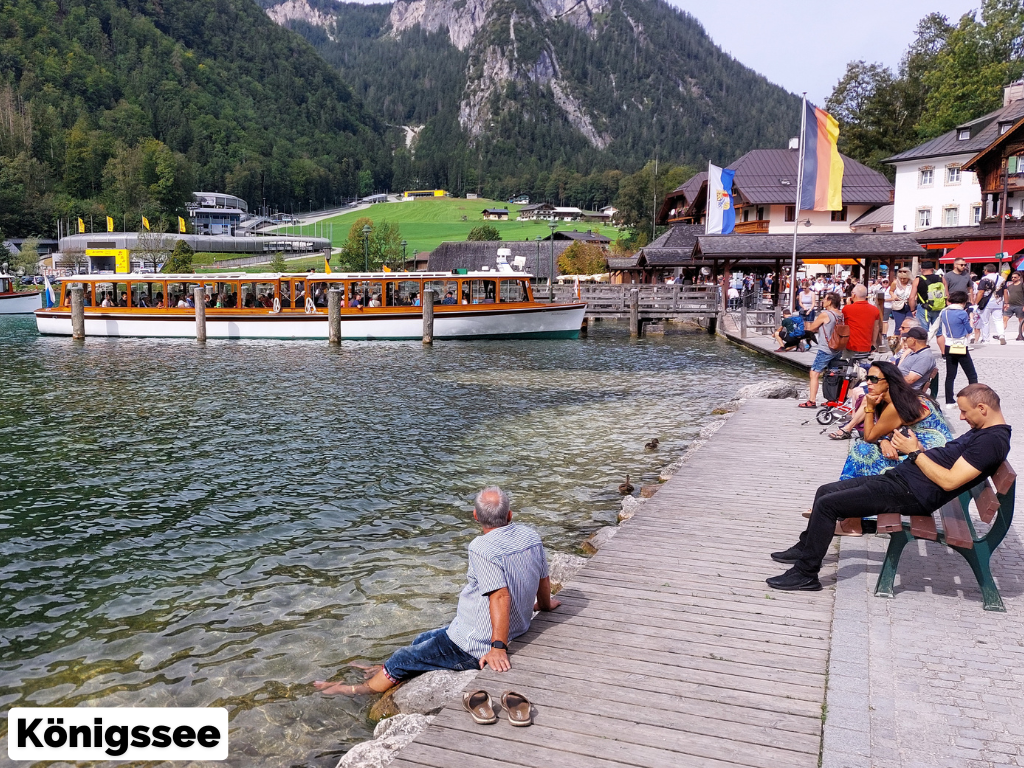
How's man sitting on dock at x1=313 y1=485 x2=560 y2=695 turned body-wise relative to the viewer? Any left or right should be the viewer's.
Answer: facing away from the viewer and to the left of the viewer

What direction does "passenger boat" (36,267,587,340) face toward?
to the viewer's right

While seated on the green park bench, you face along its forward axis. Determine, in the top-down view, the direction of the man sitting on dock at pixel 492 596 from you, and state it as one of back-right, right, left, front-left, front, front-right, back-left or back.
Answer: front-left

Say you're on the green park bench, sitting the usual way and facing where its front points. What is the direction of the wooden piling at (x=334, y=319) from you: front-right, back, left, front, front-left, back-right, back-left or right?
front-right

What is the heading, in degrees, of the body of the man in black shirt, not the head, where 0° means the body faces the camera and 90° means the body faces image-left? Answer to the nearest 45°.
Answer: approximately 90°

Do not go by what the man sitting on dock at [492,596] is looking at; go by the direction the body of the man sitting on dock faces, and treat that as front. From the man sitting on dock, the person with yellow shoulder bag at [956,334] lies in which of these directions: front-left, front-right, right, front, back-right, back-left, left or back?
right

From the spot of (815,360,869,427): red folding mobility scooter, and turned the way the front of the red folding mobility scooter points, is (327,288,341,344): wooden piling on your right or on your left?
on your right

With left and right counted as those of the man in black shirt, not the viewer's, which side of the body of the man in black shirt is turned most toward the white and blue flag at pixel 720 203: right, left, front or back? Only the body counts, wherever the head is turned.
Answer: right

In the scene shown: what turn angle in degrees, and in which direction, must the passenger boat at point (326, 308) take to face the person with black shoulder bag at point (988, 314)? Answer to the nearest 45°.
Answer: approximately 45° to its right

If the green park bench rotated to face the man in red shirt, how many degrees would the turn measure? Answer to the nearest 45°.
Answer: approximately 90° to its right

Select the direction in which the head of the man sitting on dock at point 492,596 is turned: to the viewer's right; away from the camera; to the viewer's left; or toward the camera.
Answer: away from the camera

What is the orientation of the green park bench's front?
to the viewer's left

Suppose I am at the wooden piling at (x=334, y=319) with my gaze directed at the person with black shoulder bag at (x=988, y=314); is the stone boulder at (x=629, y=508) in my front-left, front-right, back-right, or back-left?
front-right

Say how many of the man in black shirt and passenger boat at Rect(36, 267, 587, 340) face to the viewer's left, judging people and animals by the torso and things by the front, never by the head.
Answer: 1

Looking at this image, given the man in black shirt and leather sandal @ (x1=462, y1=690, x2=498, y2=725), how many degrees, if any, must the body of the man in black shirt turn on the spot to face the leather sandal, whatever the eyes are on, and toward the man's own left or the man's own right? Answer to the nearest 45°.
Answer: approximately 45° to the man's own left

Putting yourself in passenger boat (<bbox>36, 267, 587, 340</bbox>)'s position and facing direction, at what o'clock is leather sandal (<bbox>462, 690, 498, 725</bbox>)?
The leather sandal is roughly at 3 o'clock from the passenger boat.

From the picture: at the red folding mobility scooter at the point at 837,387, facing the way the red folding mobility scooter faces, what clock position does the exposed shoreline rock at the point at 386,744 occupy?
The exposed shoreline rock is roughly at 11 o'clock from the red folding mobility scooter.

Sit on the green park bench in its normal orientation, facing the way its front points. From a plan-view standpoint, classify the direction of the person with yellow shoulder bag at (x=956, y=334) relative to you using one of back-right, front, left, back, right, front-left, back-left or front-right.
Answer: right
